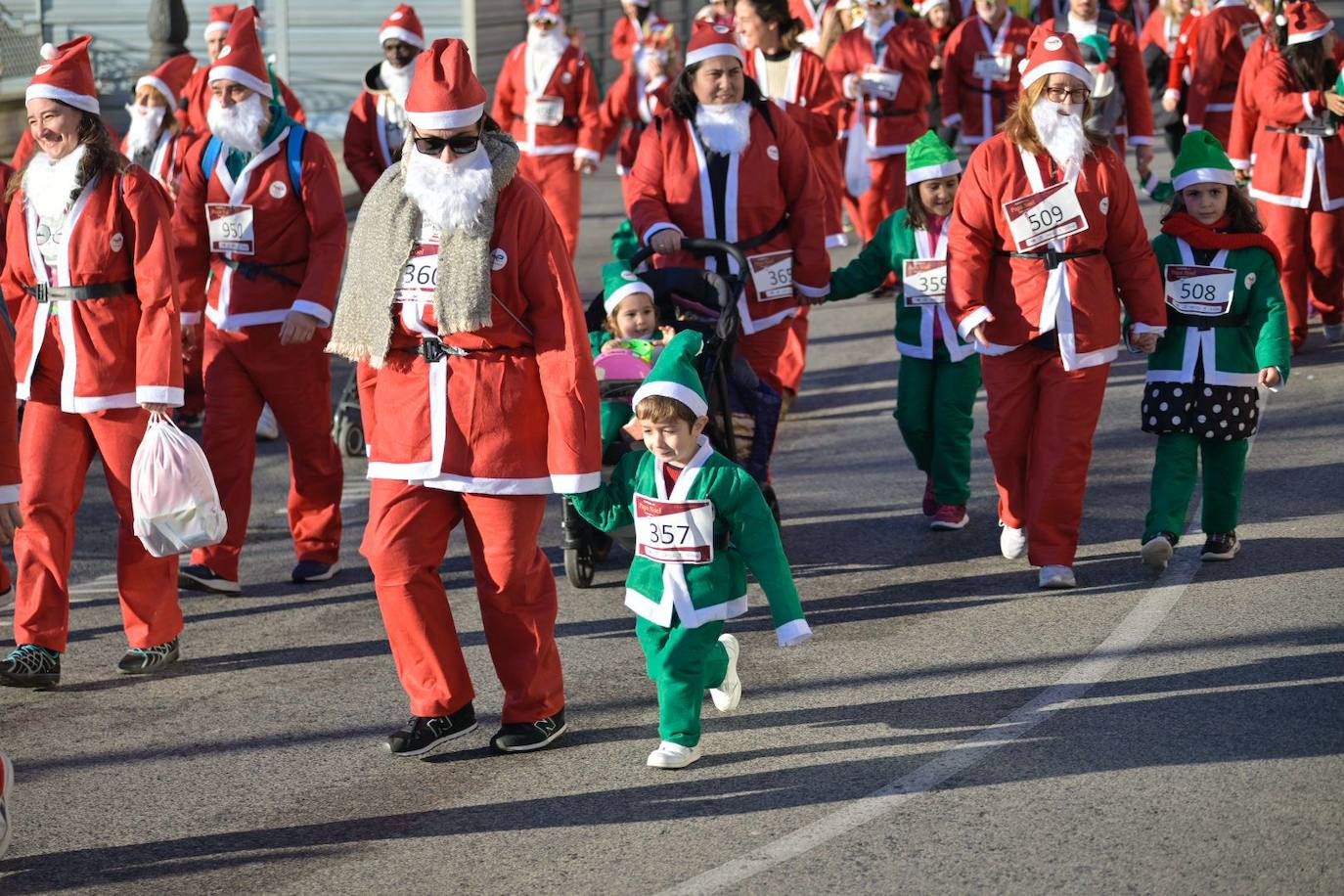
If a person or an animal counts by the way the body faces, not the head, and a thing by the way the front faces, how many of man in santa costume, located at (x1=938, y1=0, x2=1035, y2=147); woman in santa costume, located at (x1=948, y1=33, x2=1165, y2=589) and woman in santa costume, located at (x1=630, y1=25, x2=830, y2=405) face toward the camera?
3

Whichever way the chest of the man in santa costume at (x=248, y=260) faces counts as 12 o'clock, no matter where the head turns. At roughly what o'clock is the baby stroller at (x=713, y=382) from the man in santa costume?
The baby stroller is roughly at 8 o'clock from the man in santa costume.

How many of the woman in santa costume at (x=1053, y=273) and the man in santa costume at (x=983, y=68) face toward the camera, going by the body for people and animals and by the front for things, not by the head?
2

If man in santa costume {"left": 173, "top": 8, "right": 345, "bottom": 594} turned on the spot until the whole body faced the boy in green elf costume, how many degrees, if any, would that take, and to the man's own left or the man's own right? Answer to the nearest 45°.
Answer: approximately 90° to the man's own left

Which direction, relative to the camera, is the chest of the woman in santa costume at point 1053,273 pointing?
toward the camera

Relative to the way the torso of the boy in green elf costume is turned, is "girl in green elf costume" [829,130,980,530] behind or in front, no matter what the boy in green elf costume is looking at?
behind

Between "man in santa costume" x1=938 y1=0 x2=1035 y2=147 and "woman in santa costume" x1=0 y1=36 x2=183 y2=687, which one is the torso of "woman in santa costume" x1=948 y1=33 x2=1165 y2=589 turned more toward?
the woman in santa costume

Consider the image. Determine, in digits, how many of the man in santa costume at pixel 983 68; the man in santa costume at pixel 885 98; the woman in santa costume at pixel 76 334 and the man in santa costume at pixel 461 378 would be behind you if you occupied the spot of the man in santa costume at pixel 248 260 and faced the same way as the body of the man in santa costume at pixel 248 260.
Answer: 2

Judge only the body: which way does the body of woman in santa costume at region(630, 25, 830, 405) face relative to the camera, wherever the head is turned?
toward the camera

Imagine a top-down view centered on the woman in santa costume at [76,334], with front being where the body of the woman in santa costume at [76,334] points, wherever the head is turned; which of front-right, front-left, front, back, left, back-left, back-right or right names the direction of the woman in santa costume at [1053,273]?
back-left

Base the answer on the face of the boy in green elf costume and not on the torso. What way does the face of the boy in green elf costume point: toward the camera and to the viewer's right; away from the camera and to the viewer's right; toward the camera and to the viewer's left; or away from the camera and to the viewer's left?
toward the camera and to the viewer's left

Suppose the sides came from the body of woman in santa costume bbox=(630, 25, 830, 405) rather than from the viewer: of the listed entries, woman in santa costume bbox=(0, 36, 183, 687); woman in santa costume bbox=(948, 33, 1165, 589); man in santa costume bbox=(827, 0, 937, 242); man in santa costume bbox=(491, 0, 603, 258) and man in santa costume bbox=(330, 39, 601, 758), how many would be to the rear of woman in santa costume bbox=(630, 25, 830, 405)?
2
